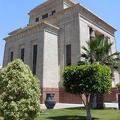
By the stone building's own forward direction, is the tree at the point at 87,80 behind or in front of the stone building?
in front

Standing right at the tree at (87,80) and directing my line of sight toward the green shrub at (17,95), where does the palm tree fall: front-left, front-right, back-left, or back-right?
back-right

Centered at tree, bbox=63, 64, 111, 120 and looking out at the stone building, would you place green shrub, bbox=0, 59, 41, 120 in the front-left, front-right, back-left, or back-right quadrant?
back-left
